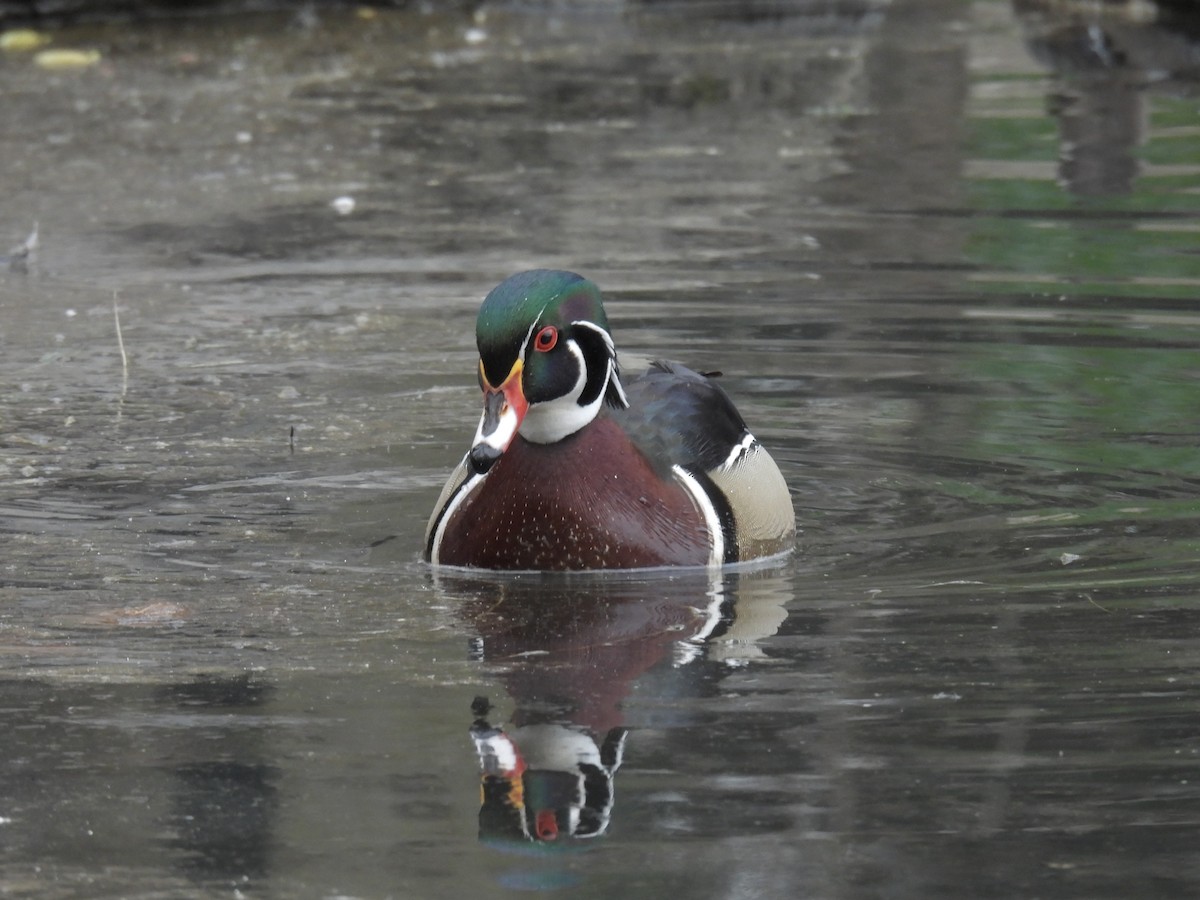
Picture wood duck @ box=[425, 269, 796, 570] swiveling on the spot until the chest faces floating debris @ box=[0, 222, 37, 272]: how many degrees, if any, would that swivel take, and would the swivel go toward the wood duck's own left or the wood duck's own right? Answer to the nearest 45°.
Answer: approximately 90° to the wood duck's own right

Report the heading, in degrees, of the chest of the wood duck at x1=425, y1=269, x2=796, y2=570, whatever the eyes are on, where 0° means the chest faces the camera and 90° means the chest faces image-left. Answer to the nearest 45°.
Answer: approximately 45°
